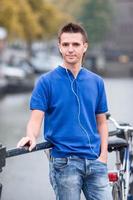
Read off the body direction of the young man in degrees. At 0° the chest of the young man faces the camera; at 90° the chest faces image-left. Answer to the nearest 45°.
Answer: approximately 0°
